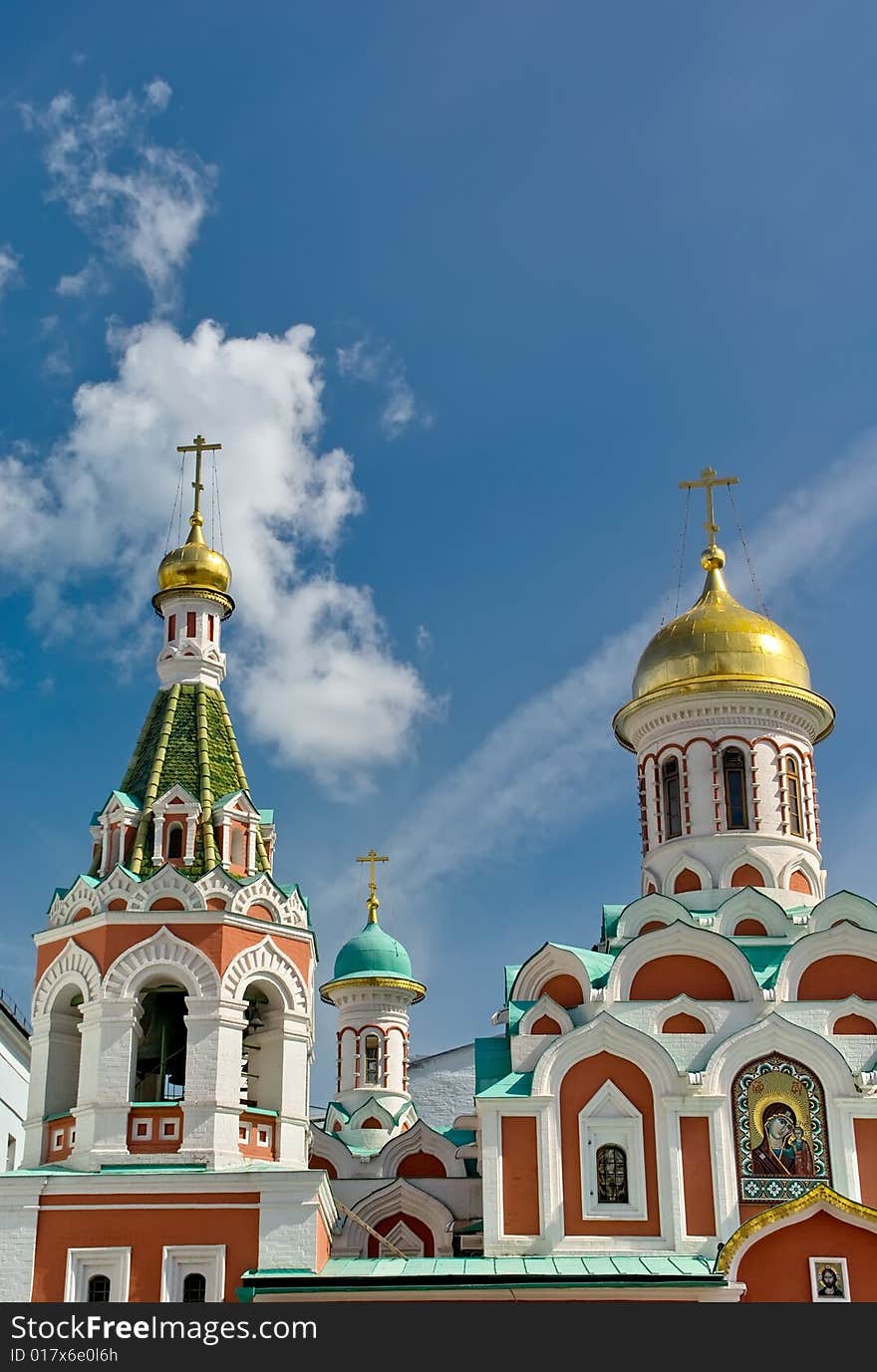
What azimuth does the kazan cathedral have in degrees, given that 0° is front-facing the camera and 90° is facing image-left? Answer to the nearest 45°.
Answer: approximately 0°
